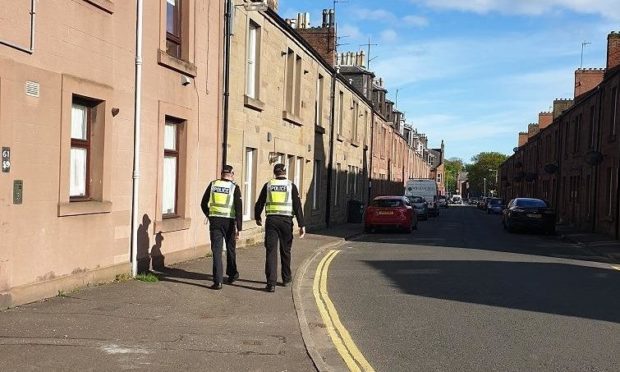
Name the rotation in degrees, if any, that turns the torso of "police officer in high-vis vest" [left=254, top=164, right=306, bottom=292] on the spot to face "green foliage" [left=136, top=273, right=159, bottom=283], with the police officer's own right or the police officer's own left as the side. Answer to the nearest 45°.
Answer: approximately 90° to the police officer's own left

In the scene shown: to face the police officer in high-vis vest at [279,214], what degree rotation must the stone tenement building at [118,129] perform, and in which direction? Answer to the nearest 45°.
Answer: approximately 45° to its left

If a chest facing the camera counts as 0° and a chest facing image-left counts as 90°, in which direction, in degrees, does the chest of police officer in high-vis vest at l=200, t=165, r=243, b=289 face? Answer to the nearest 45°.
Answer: approximately 180°

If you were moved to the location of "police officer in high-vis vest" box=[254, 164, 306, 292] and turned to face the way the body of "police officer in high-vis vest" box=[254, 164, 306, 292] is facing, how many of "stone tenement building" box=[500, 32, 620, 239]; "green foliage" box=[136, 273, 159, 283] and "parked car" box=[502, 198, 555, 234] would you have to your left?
1

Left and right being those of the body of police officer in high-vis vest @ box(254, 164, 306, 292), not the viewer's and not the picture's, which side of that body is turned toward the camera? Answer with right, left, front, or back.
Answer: back

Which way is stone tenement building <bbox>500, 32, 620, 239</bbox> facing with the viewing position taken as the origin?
facing to the left of the viewer
